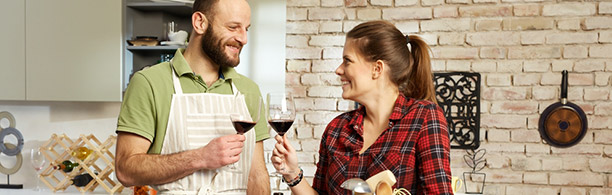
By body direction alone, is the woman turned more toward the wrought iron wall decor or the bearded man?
the bearded man

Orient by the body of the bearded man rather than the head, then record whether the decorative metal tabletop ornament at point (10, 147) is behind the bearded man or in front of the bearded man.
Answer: behind

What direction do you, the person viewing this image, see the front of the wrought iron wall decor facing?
facing the viewer

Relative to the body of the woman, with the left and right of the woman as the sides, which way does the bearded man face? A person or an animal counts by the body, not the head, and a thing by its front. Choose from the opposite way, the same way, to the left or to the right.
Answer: to the left

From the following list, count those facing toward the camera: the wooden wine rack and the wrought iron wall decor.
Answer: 2

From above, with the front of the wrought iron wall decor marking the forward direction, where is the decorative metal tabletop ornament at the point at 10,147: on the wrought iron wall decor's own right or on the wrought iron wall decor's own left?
on the wrought iron wall decor's own right

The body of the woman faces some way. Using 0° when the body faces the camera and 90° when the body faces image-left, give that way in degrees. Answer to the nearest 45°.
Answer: approximately 45°

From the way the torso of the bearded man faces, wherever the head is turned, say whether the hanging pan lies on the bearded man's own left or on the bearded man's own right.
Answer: on the bearded man's own left

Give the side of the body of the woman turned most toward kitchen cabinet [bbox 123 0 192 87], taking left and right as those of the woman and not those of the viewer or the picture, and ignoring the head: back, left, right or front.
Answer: right

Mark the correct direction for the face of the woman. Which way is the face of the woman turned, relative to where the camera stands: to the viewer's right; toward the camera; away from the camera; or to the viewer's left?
to the viewer's left
